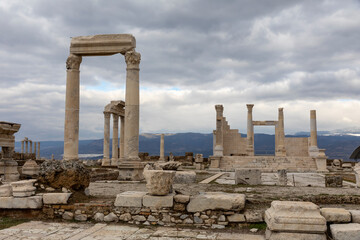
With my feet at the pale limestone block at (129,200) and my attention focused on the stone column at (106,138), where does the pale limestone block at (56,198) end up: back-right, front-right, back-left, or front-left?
front-left

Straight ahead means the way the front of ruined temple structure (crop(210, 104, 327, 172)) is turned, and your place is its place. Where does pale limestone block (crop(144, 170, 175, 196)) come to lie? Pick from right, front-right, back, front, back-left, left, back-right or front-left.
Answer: front

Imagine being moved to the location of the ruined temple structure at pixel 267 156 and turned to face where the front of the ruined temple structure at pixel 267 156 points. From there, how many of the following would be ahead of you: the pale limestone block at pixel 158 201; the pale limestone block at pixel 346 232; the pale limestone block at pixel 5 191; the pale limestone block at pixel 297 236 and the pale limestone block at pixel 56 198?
5

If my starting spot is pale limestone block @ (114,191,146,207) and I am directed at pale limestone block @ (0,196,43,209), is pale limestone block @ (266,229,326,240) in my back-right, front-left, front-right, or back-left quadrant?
back-left

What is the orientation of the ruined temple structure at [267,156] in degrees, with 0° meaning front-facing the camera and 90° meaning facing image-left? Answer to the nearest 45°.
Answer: approximately 0°

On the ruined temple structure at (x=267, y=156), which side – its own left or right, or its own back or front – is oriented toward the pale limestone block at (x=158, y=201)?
front

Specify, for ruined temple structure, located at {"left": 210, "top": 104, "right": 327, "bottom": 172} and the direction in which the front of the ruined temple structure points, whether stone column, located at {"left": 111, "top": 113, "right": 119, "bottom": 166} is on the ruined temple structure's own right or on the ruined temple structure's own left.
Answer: on the ruined temple structure's own right

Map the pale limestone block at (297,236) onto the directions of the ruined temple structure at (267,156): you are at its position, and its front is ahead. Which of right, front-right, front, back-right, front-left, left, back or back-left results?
front

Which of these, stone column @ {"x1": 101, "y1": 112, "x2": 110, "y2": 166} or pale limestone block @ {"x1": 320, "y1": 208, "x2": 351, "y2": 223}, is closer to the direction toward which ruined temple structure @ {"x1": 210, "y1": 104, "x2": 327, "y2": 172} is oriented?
the pale limestone block

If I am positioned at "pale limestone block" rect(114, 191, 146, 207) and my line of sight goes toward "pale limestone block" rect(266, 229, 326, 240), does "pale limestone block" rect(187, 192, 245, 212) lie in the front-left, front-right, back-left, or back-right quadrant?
front-left

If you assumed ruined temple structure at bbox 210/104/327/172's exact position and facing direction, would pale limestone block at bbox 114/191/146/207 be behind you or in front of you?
in front

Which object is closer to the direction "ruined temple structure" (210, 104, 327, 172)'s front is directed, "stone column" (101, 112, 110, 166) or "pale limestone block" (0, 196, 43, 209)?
the pale limestone block

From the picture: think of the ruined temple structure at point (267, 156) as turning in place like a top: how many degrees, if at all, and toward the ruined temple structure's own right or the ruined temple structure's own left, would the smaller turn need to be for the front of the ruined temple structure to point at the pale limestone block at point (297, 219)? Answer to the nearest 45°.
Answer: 0° — it already faces it

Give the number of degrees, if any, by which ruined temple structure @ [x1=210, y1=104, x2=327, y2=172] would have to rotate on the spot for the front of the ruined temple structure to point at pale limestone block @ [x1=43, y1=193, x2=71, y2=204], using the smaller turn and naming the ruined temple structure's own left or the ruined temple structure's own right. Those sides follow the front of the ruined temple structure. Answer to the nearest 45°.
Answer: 0° — it already faces it

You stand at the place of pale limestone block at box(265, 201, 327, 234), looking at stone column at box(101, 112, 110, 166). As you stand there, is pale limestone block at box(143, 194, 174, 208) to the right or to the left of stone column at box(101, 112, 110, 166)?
left

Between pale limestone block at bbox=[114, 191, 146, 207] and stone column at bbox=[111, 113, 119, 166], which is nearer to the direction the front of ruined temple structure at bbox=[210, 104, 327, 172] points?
the pale limestone block

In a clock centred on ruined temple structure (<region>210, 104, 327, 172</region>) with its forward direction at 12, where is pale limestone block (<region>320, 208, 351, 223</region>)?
The pale limestone block is roughly at 12 o'clock from the ruined temple structure.
